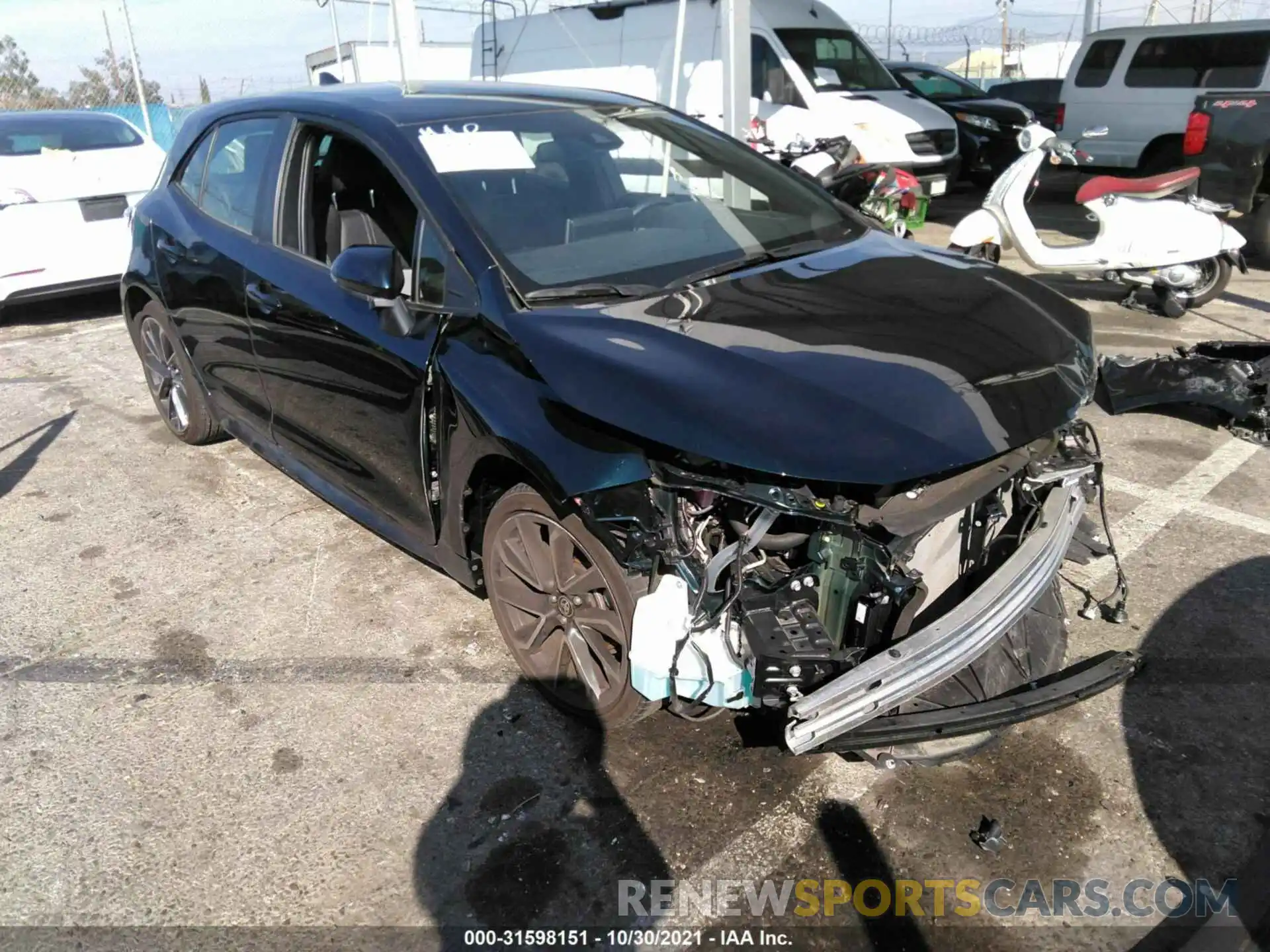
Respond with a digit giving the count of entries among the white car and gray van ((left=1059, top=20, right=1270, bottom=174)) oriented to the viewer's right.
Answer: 1

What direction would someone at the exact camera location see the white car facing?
facing away from the viewer and to the left of the viewer

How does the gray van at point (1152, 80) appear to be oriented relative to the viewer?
to the viewer's right

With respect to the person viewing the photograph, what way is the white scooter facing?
facing to the left of the viewer

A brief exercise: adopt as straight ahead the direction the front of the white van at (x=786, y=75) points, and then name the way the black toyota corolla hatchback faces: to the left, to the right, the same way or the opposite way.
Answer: the same way

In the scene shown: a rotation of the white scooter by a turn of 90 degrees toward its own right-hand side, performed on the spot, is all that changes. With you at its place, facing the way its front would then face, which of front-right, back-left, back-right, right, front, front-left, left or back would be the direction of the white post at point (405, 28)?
left

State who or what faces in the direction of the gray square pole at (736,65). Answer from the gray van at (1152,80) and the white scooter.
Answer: the white scooter

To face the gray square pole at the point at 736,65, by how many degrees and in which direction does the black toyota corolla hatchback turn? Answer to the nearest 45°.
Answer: approximately 135° to its left

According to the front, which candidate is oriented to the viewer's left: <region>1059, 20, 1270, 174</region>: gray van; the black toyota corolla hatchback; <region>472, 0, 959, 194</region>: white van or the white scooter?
the white scooter

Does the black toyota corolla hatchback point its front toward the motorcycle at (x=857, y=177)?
no

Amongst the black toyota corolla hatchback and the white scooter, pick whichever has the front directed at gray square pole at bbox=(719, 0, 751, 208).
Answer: the white scooter

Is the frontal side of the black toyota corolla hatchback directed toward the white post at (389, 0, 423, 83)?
no

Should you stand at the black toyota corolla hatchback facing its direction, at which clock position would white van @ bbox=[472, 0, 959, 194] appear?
The white van is roughly at 8 o'clock from the black toyota corolla hatchback.

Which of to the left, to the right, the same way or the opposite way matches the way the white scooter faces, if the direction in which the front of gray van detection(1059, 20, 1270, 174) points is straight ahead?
the opposite way

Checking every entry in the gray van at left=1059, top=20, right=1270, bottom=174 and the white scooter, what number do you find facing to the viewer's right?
1

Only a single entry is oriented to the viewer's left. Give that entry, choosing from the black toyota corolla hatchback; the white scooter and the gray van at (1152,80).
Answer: the white scooter

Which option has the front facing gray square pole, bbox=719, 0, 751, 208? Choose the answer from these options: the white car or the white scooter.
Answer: the white scooter

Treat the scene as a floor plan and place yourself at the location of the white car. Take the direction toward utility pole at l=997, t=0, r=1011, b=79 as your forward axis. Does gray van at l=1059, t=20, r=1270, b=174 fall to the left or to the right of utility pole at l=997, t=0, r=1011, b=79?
right

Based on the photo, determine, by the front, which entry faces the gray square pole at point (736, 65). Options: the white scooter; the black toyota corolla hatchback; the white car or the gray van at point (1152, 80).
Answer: the white scooter

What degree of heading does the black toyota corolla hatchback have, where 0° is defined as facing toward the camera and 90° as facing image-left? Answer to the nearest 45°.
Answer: approximately 315°

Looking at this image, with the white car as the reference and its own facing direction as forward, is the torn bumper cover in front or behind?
behind

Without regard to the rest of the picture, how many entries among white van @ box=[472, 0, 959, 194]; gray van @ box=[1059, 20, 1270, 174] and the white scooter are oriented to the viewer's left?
1
